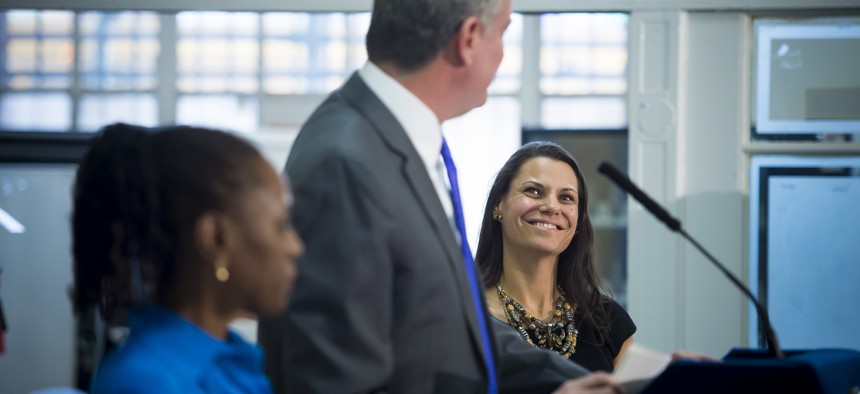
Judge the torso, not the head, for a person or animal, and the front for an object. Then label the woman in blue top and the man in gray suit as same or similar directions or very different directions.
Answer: same or similar directions

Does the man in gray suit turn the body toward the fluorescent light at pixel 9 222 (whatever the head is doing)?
no

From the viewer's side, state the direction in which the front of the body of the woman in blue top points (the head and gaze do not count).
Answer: to the viewer's right

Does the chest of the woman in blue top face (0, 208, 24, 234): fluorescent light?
no

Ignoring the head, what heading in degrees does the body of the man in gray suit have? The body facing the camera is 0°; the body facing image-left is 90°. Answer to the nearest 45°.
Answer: approximately 270°

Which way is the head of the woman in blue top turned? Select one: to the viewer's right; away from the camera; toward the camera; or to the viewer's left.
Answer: to the viewer's right

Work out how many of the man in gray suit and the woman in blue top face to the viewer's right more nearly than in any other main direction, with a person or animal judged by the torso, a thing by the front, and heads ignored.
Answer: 2

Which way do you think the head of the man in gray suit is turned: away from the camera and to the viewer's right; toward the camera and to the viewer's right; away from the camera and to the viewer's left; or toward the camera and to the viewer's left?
away from the camera and to the viewer's right
